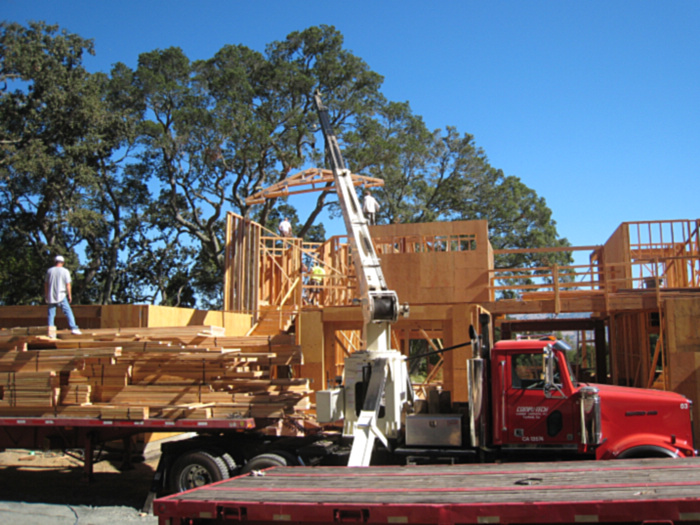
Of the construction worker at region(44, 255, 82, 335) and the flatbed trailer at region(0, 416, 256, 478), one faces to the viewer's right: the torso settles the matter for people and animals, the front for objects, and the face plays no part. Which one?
the flatbed trailer

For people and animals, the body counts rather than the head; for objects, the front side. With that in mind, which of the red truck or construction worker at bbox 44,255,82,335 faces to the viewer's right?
the red truck

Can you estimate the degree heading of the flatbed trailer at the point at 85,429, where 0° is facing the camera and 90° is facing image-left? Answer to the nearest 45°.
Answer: approximately 270°

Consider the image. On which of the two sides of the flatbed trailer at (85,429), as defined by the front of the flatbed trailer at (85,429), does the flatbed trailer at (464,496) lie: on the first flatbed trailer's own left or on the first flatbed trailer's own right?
on the first flatbed trailer's own right

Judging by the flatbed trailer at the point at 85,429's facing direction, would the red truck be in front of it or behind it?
in front

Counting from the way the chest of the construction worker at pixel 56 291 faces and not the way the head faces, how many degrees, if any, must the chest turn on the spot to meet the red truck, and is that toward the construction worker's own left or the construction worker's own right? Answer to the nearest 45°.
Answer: approximately 135° to the construction worker's own right

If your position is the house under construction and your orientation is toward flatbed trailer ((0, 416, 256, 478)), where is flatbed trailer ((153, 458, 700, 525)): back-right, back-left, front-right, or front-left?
front-left

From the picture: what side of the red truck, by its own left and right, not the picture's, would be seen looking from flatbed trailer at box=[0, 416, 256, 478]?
back

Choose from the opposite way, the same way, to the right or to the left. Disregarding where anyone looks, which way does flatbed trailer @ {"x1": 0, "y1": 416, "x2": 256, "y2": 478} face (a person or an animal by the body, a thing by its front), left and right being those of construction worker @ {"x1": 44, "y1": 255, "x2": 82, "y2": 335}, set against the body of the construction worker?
to the right

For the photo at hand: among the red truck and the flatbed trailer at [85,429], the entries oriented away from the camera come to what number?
0

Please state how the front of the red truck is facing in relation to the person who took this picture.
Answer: facing to the right of the viewer

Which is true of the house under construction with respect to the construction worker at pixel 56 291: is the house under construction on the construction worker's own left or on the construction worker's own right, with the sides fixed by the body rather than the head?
on the construction worker's own right
